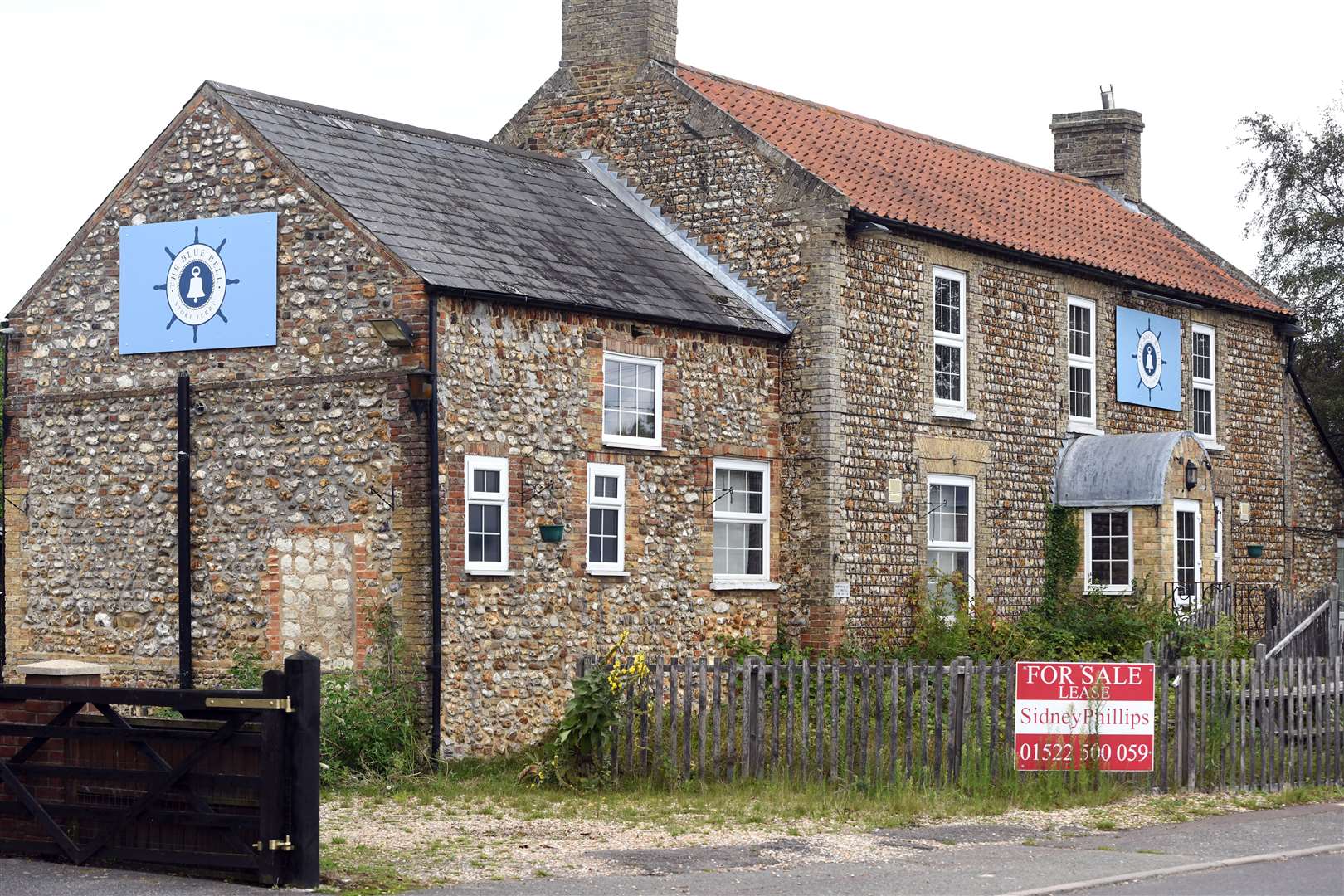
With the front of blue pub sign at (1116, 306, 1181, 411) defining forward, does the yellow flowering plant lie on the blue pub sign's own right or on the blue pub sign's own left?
on the blue pub sign's own right

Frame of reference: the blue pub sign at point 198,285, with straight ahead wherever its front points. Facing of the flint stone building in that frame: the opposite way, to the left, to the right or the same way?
to the left

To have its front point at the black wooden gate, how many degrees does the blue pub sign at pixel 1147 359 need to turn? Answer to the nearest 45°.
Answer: approximately 45° to its right

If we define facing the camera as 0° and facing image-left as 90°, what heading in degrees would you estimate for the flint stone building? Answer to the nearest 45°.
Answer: approximately 315°

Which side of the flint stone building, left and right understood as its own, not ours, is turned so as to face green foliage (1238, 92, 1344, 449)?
left

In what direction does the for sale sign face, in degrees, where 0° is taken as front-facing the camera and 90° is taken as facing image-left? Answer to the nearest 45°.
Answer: approximately 0°
